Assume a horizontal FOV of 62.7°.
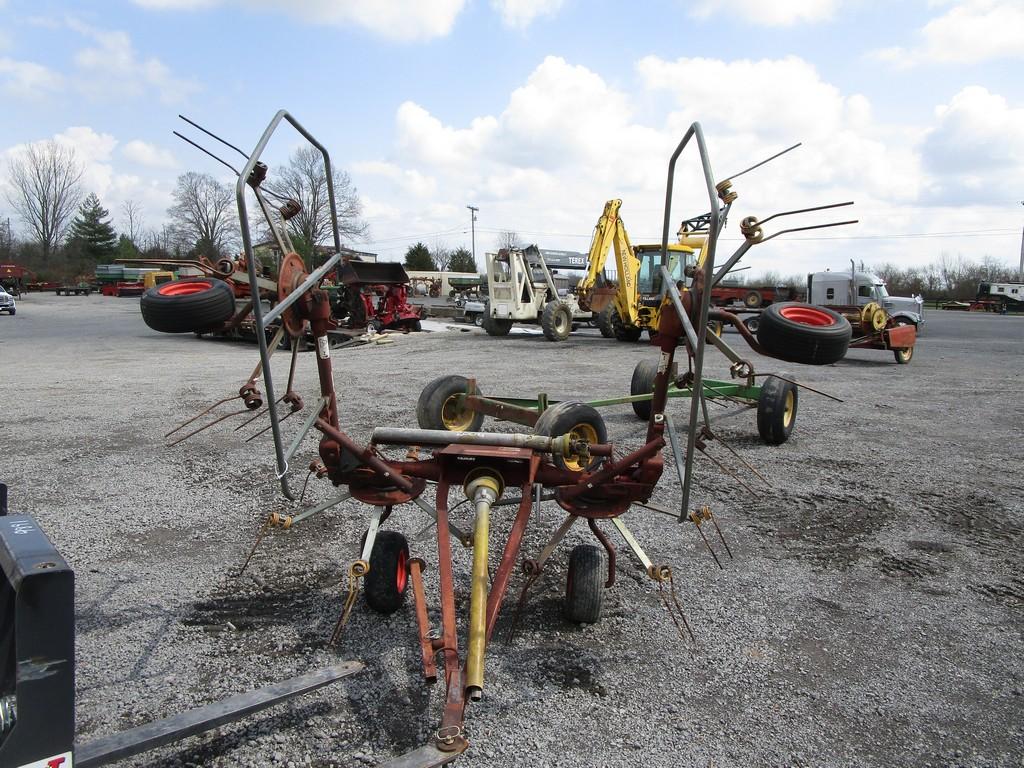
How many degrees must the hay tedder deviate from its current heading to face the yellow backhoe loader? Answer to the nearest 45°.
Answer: approximately 180°

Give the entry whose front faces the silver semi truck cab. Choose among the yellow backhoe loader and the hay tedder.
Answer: the yellow backhoe loader

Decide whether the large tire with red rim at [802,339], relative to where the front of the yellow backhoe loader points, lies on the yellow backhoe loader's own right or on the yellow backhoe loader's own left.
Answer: on the yellow backhoe loader's own right

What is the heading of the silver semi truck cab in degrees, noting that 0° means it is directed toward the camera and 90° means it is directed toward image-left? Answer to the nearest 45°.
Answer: approximately 270°

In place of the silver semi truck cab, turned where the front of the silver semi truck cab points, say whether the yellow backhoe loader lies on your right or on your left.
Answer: on your right

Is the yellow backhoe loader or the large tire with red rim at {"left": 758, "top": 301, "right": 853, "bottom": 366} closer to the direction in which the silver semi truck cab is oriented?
the large tire with red rim

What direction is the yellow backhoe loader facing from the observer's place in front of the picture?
facing away from the viewer and to the right of the viewer

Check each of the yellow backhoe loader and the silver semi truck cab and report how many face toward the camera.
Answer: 0

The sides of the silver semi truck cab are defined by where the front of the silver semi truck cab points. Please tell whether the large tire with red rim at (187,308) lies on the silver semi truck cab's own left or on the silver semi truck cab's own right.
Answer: on the silver semi truck cab's own right

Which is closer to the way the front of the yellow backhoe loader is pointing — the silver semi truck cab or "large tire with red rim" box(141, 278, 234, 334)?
the silver semi truck cab

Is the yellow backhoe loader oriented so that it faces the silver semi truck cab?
yes

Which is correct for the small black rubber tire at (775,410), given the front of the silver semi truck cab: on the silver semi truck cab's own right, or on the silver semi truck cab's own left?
on the silver semi truck cab's own right

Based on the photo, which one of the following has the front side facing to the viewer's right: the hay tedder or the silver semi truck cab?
the silver semi truck cab

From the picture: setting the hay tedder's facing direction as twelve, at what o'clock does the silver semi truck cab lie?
The silver semi truck cab is roughly at 7 o'clock from the hay tedder.

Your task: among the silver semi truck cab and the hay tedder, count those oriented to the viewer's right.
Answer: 1
